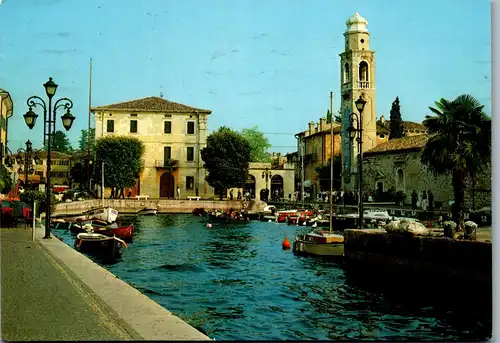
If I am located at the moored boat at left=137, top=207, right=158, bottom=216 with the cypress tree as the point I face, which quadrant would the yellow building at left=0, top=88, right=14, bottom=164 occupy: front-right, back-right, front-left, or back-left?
back-right

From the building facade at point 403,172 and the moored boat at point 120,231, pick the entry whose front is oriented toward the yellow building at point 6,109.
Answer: the building facade

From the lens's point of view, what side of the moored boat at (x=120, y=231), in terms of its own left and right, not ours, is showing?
right

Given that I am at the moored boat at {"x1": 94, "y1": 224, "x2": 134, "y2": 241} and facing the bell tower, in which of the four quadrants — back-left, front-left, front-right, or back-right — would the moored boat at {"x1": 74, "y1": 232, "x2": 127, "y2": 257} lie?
back-right

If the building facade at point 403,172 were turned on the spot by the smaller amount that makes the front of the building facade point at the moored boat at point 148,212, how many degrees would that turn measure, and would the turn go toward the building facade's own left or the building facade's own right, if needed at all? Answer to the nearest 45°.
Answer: approximately 45° to the building facade's own right

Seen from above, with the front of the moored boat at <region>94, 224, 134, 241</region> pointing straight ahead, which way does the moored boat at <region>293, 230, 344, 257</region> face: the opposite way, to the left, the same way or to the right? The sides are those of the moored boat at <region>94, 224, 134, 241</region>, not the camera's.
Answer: the opposite way

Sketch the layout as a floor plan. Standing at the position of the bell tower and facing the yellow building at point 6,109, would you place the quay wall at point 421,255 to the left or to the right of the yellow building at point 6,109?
left

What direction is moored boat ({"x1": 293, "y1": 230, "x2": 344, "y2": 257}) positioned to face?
to the viewer's left

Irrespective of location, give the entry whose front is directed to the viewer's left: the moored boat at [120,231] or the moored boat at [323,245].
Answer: the moored boat at [323,245]

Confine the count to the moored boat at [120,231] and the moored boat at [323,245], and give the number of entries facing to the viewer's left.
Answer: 1

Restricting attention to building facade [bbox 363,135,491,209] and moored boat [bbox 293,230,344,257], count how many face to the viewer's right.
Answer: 0

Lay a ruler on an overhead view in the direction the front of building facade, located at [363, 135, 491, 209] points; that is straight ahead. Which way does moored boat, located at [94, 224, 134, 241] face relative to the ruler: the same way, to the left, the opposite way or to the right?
to the left

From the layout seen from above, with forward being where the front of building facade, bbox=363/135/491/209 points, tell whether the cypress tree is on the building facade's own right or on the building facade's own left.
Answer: on the building facade's own right
